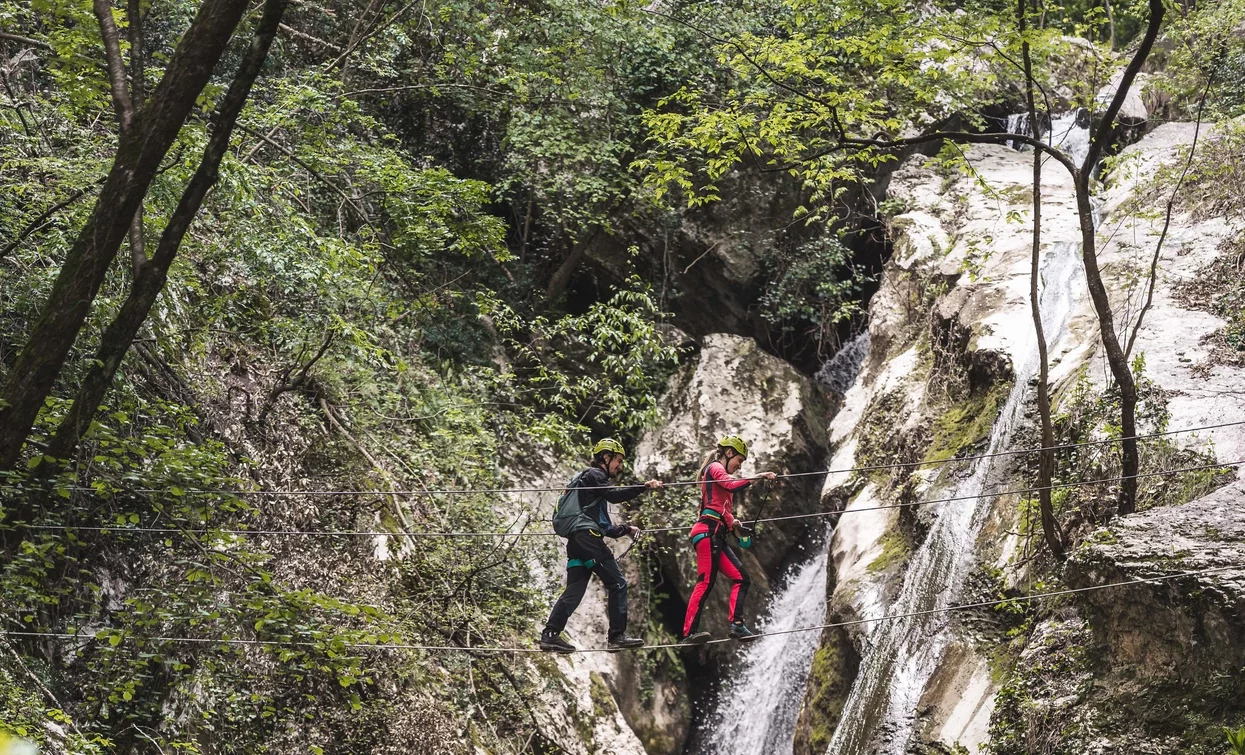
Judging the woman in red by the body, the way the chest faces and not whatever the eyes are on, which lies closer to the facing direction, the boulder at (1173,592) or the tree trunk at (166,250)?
the boulder

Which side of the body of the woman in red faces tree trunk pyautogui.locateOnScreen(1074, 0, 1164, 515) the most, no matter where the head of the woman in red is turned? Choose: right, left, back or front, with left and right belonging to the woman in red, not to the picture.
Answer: front

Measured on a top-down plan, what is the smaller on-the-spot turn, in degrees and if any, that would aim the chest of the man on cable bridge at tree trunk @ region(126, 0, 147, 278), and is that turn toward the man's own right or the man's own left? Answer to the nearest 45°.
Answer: approximately 135° to the man's own right

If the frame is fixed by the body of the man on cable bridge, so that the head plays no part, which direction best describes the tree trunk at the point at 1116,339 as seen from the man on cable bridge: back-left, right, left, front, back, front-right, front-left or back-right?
front

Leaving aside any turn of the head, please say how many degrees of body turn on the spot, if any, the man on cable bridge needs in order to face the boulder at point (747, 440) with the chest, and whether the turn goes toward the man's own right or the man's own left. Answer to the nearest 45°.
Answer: approximately 90° to the man's own left

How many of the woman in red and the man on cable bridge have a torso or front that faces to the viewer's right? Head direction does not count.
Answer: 2

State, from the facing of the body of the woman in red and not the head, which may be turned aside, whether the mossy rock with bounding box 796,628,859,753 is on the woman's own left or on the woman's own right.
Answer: on the woman's own left

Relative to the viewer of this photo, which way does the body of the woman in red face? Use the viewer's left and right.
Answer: facing to the right of the viewer

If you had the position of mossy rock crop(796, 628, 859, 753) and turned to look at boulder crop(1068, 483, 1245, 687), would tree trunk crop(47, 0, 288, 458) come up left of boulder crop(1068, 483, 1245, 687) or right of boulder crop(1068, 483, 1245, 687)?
right

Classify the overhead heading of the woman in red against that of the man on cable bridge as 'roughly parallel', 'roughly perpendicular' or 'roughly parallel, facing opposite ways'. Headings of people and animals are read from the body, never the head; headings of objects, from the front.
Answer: roughly parallel

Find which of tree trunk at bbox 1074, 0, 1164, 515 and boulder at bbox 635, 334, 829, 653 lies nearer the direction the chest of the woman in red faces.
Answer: the tree trunk

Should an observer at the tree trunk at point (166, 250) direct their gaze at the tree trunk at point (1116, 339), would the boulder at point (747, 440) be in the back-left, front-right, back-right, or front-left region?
front-left

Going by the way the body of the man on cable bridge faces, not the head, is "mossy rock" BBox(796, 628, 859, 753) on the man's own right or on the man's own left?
on the man's own left

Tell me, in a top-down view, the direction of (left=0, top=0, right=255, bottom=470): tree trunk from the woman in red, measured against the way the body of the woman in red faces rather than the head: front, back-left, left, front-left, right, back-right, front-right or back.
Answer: back-right

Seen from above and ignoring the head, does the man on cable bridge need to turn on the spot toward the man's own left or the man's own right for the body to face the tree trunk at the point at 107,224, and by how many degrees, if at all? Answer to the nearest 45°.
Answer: approximately 135° to the man's own right

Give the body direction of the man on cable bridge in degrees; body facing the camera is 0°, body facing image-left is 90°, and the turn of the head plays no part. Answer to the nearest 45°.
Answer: approximately 270°
